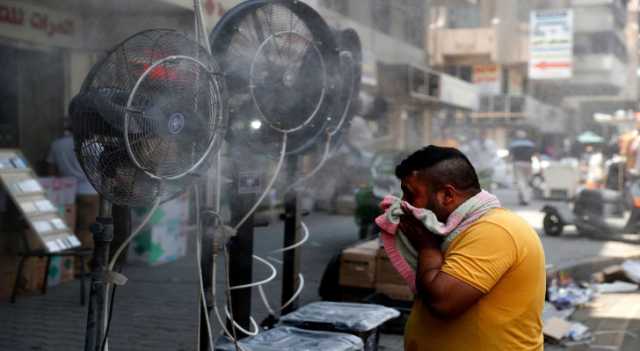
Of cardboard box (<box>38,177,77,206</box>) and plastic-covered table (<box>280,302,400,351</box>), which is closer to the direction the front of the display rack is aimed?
the plastic-covered table

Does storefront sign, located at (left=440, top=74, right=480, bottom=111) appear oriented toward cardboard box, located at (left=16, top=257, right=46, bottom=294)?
no

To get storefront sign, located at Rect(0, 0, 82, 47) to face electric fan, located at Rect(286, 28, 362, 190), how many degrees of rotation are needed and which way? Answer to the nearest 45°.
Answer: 0° — it already faces it

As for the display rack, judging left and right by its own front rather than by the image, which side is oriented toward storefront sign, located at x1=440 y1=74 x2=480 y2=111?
left

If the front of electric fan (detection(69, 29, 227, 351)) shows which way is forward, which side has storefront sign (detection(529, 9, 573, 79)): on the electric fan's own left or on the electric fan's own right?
on the electric fan's own left

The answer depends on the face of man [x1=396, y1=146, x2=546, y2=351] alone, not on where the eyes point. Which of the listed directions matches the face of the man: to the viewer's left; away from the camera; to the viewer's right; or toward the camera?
to the viewer's left

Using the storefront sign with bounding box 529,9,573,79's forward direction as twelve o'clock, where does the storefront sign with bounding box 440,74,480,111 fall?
the storefront sign with bounding box 440,74,480,111 is roughly at 2 o'clock from the storefront sign with bounding box 529,9,573,79.

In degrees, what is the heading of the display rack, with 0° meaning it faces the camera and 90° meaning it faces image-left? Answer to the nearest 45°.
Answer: approximately 315°

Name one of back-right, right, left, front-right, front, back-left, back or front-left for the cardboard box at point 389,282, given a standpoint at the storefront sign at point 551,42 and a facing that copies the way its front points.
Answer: front

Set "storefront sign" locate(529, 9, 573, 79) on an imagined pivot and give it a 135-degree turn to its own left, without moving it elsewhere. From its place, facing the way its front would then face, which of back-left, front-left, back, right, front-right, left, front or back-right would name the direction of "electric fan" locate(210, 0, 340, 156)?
back-right

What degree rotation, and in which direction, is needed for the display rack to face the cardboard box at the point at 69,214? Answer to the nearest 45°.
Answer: approximately 135° to its left

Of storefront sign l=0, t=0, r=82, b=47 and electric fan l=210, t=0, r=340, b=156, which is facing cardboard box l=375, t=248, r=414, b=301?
the storefront sign

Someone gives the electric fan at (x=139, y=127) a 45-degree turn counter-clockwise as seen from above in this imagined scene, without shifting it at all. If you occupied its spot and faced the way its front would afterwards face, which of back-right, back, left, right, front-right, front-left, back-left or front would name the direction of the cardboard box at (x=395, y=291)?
front-left
